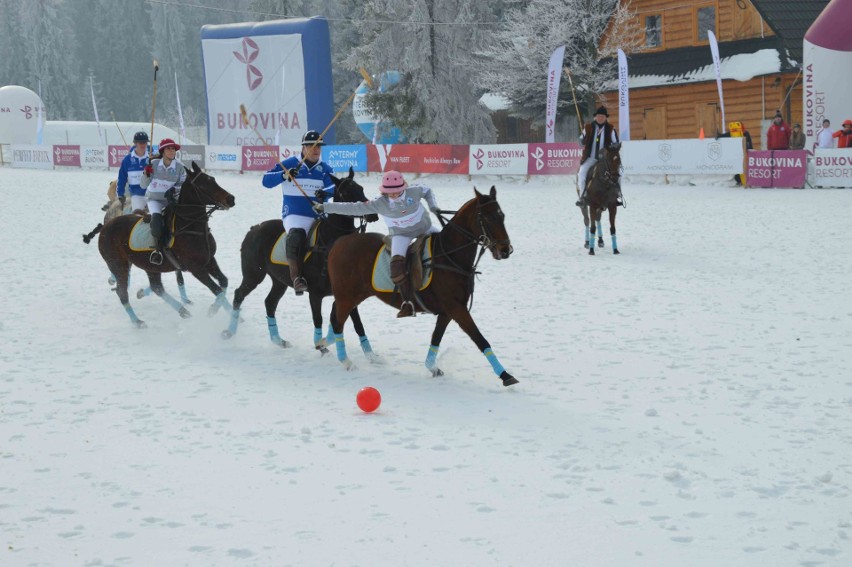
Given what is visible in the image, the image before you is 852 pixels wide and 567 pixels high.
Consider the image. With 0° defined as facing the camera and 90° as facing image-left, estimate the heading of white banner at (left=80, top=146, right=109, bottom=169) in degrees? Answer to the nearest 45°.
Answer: approximately 0°

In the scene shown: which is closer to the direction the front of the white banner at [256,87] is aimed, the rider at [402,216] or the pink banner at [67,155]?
the rider

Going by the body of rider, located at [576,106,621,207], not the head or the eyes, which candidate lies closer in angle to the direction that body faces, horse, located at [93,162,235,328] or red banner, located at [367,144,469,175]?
the horse

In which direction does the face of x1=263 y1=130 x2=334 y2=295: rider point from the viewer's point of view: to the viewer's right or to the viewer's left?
to the viewer's right

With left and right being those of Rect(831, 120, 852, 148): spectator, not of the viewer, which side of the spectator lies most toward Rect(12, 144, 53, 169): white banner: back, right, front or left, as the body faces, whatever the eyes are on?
right

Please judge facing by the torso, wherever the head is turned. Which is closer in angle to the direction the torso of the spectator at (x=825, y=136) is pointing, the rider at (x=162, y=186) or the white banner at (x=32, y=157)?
the rider

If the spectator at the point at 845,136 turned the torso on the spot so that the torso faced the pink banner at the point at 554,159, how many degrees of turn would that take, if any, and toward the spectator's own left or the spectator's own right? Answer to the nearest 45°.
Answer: approximately 90° to the spectator's own right

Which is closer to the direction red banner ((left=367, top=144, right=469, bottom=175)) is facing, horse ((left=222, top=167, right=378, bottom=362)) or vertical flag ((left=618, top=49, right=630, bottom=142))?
the horse
